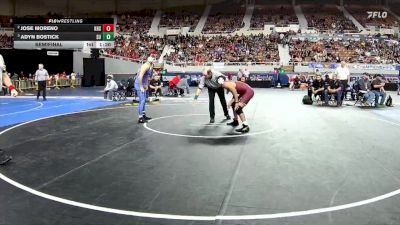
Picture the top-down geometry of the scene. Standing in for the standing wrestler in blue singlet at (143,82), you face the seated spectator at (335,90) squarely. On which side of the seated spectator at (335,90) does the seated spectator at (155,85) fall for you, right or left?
left

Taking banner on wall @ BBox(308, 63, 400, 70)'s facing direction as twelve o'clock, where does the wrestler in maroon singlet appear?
The wrestler in maroon singlet is roughly at 12 o'clock from the banner on wall.

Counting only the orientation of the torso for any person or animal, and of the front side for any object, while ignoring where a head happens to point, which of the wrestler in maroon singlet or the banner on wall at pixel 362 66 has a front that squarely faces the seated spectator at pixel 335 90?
the banner on wall

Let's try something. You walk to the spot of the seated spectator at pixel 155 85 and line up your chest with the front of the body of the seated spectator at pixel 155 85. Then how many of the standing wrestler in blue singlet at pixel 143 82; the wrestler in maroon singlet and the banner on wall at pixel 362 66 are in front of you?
2

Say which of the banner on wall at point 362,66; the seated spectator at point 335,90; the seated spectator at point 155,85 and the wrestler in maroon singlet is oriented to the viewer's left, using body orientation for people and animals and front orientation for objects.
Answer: the wrestler in maroon singlet

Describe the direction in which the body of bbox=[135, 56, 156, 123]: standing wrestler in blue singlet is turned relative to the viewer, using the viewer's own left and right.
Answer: facing to the right of the viewer

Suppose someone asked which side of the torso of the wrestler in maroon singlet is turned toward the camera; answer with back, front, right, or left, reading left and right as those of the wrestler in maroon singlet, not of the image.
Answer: left

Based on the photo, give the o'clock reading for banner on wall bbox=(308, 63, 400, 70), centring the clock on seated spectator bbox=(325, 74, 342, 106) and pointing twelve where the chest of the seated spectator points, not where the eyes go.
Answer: The banner on wall is roughly at 6 o'clock from the seated spectator.

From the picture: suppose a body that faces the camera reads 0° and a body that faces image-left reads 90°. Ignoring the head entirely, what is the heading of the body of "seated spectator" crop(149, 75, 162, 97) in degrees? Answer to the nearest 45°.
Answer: approximately 0°

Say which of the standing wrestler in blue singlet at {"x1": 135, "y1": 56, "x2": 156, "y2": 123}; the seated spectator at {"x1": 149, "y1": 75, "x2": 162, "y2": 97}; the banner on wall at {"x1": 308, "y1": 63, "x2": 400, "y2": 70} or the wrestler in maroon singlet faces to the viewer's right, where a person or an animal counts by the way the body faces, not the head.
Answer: the standing wrestler in blue singlet

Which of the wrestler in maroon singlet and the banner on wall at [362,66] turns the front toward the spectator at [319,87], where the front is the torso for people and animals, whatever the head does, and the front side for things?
the banner on wall

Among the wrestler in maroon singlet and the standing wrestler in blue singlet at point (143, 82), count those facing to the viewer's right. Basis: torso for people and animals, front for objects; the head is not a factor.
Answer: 1
